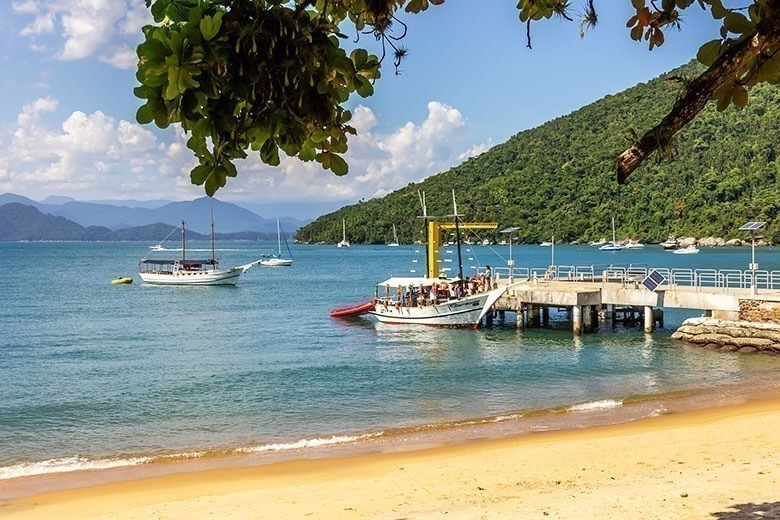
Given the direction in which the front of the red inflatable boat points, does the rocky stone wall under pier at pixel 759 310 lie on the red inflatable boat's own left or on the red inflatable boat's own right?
on the red inflatable boat's own right
